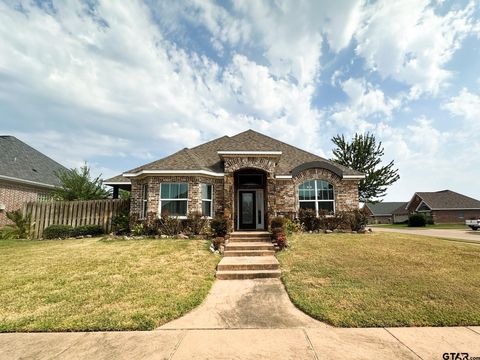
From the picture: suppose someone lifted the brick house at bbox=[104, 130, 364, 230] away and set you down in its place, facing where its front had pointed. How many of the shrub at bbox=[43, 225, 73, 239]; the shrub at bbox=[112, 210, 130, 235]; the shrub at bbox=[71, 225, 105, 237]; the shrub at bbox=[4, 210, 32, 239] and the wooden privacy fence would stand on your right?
5

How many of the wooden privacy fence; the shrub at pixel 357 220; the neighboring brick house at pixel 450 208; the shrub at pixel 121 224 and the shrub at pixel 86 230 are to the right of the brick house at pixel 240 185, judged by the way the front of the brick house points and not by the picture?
3

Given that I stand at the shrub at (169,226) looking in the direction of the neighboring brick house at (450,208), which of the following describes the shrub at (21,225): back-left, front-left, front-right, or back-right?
back-left

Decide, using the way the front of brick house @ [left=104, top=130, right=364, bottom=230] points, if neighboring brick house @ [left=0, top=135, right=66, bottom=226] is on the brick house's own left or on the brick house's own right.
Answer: on the brick house's own right

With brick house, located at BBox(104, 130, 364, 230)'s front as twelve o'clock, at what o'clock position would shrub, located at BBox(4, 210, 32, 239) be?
The shrub is roughly at 3 o'clock from the brick house.

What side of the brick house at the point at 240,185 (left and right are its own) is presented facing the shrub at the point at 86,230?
right

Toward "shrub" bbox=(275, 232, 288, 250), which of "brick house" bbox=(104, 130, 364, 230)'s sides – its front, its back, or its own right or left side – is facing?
front

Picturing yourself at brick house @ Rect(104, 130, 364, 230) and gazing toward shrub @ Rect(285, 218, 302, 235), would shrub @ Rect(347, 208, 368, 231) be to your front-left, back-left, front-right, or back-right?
front-left

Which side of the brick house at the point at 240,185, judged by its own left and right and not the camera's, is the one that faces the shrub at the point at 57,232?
right

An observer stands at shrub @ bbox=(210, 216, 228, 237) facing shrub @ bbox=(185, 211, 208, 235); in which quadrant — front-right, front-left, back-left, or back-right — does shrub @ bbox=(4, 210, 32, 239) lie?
front-left

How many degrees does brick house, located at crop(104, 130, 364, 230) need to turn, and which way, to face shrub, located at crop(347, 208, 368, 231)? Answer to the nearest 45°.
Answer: approximately 90° to its left

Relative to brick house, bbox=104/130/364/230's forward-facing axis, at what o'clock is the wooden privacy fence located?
The wooden privacy fence is roughly at 3 o'clock from the brick house.

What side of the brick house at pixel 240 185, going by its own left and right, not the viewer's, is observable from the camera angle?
front

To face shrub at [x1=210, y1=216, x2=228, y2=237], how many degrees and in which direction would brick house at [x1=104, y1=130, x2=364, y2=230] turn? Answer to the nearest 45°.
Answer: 0° — it already faces it
